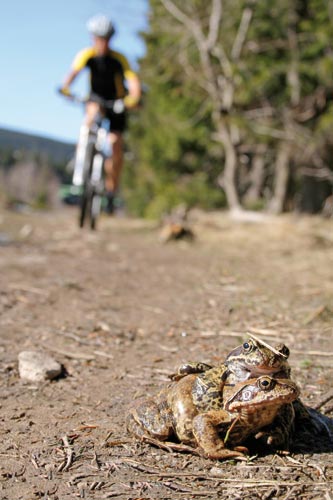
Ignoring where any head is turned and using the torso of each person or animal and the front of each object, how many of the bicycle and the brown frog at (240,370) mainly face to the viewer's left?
0

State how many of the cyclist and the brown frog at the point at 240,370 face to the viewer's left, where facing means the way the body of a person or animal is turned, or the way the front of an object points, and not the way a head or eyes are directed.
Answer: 0

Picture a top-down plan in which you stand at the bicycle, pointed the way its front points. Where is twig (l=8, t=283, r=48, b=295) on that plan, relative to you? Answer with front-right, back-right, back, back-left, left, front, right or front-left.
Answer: front

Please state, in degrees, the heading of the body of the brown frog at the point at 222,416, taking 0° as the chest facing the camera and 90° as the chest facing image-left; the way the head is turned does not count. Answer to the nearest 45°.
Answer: approximately 315°

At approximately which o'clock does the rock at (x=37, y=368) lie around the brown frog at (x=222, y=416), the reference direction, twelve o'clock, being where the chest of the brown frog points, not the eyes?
The rock is roughly at 6 o'clock from the brown frog.

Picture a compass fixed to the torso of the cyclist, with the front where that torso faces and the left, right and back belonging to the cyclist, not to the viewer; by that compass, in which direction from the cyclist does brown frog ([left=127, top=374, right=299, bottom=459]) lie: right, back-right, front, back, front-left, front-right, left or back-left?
front

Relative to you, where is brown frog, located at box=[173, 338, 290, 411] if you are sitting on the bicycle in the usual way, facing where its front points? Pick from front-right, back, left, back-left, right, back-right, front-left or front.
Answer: front

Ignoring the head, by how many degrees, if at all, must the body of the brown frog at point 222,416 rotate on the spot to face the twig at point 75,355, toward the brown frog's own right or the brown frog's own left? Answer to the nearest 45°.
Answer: approximately 180°

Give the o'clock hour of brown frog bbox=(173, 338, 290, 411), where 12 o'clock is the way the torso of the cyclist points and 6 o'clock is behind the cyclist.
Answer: The brown frog is roughly at 12 o'clock from the cyclist.

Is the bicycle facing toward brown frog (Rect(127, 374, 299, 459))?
yes

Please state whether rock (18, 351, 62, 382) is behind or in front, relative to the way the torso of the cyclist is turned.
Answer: in front

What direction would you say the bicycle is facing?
toward the camera

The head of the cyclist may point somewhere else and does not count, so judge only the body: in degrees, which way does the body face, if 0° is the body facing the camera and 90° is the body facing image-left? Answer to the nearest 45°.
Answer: approximately 0°

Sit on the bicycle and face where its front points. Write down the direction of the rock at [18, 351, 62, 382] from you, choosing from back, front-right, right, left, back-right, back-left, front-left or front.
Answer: front
